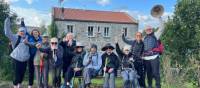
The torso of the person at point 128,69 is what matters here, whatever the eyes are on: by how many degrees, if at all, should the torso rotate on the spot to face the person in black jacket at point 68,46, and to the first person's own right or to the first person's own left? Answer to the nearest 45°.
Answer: approximately 90° to the first person's own right

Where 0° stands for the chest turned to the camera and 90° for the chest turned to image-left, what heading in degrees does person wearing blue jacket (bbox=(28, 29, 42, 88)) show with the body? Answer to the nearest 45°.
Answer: approximately 0°

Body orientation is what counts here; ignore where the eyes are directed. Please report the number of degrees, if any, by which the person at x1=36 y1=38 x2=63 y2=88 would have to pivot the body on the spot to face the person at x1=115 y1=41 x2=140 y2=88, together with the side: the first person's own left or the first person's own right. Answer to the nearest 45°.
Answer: approximately 90° to the first person's own left

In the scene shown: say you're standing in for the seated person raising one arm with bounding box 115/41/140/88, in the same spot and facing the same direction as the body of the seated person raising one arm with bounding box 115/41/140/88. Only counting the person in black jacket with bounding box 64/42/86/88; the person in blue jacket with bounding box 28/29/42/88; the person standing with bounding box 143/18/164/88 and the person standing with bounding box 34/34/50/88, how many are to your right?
3

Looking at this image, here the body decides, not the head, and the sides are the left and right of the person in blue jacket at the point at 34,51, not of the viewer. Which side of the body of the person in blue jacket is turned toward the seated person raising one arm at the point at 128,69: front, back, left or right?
left

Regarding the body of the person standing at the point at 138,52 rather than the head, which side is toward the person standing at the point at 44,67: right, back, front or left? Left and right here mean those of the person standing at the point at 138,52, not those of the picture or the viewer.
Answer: right

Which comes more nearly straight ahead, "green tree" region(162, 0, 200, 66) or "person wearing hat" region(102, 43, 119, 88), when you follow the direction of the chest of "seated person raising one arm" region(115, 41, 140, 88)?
the person wearing hat
